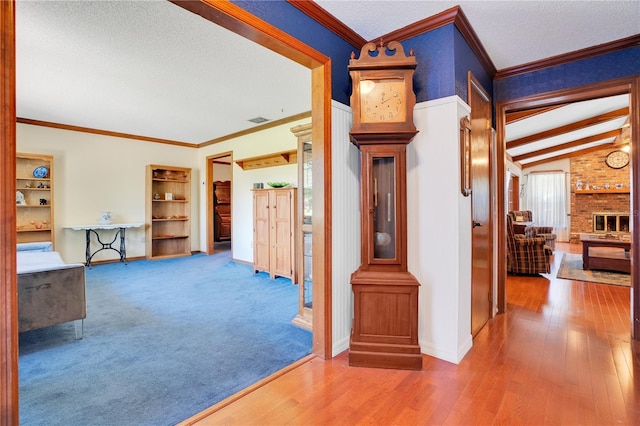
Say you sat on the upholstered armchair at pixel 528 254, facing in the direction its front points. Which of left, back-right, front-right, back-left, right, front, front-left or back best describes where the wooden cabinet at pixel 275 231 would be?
back-right

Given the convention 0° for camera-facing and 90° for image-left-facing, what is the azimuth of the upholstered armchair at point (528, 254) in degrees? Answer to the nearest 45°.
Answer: approximately 270°

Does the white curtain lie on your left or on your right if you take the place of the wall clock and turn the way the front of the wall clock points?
on your right

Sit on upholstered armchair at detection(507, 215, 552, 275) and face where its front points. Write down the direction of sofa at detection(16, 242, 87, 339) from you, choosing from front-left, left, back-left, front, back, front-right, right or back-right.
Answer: back-right

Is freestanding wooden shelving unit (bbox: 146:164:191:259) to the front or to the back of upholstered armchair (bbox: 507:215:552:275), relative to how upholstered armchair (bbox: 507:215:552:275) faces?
to the back

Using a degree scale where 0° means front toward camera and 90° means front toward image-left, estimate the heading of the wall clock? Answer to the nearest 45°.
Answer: approximately 0°

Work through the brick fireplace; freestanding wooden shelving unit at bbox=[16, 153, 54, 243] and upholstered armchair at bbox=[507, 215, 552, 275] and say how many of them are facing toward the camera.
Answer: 2
